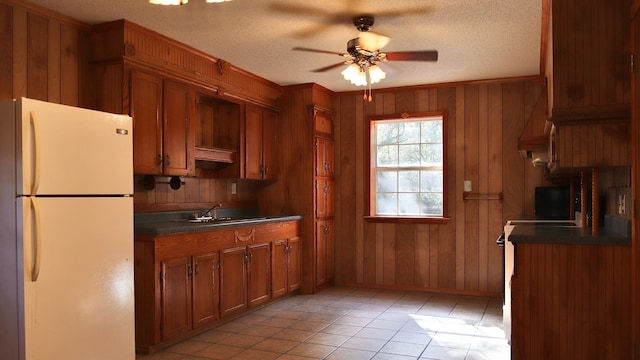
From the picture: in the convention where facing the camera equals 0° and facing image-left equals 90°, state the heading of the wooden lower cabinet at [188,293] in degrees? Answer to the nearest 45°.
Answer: approximately 315°

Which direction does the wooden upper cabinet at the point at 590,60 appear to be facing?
to the viewer's left

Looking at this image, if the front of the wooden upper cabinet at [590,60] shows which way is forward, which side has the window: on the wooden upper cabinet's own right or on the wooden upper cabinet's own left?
on the wooden upper cabinet's own right

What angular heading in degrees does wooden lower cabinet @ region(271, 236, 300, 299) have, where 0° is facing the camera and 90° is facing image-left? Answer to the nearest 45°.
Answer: approximately 315°

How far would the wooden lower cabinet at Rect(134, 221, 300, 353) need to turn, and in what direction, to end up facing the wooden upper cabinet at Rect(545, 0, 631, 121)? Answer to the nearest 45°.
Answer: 0° — it already faces it

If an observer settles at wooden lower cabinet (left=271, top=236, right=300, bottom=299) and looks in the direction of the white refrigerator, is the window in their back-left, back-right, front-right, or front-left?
back-left
